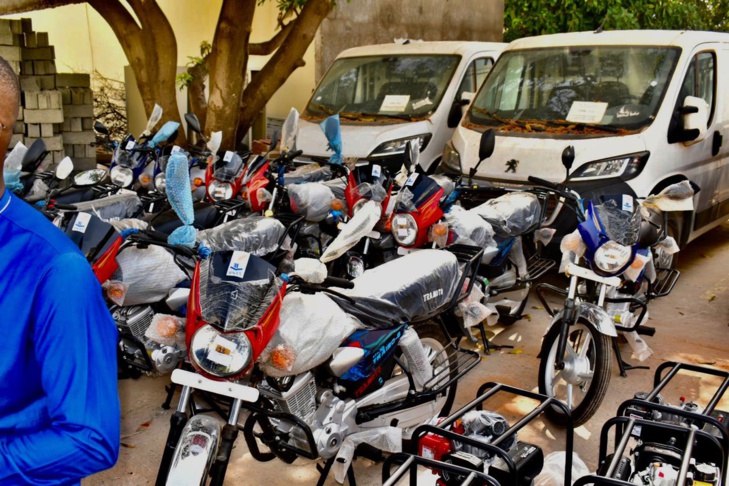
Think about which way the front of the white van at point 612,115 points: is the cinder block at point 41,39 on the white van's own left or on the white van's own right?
on the white van's own right

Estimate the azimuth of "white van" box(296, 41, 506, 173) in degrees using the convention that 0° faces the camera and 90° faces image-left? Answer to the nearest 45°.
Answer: approximately 45°

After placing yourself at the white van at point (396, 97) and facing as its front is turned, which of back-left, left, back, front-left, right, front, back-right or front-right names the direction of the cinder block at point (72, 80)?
front-right

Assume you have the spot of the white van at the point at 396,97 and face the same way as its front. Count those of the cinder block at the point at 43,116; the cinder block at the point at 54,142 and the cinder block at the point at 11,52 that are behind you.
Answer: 0

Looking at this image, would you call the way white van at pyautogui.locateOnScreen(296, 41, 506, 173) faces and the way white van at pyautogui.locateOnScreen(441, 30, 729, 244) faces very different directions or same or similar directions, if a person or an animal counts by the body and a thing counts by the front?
same or similar directions

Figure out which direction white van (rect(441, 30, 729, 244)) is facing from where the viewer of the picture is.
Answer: facing the viewer and to the left of the viewer

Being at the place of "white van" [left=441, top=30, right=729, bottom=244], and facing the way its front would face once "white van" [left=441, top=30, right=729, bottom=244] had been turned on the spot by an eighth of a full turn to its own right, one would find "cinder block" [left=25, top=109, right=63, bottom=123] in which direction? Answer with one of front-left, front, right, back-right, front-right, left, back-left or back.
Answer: front

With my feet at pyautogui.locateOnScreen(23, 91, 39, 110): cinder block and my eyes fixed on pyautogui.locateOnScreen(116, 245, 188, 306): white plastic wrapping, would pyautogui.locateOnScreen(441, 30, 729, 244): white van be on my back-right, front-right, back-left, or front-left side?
front-left

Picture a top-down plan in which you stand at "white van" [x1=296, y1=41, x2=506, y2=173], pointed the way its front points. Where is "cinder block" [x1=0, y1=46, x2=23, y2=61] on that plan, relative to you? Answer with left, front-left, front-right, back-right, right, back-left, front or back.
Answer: front-right

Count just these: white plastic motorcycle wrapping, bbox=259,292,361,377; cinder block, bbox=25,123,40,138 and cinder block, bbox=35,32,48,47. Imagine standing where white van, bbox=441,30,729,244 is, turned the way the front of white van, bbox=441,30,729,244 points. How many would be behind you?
0

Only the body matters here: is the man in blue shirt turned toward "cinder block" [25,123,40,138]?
no

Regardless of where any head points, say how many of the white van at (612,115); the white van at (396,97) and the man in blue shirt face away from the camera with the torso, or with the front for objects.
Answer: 0
